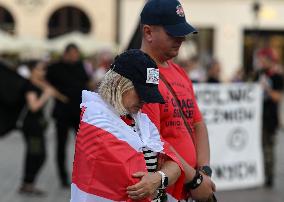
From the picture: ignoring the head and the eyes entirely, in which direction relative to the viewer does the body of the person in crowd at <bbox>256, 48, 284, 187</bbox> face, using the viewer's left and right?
facing the viewer and to the left of the viewer

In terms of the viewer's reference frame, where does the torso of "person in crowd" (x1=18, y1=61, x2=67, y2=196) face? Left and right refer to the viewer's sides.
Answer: facing to the right of the viewer

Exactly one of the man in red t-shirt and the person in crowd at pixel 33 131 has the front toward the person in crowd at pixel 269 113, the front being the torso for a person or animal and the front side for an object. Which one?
the person in crowd at pixel 33 131

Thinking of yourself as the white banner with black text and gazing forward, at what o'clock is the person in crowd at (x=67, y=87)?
The person in crowd is roughly at 3 o'clock from the white banner with black text.

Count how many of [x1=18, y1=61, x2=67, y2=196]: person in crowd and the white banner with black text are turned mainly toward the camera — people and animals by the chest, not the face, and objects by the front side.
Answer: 1

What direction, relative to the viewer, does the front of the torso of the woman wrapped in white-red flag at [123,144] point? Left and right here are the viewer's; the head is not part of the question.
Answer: facing the viewer and to the right of the viewer

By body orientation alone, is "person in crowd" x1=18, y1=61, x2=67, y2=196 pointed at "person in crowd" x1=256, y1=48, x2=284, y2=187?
yes

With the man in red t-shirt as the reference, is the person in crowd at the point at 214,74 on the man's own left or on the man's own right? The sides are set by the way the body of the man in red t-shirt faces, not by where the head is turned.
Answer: on the man's own left

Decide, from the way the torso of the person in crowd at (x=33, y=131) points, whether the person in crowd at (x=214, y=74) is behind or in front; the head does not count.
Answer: in front
